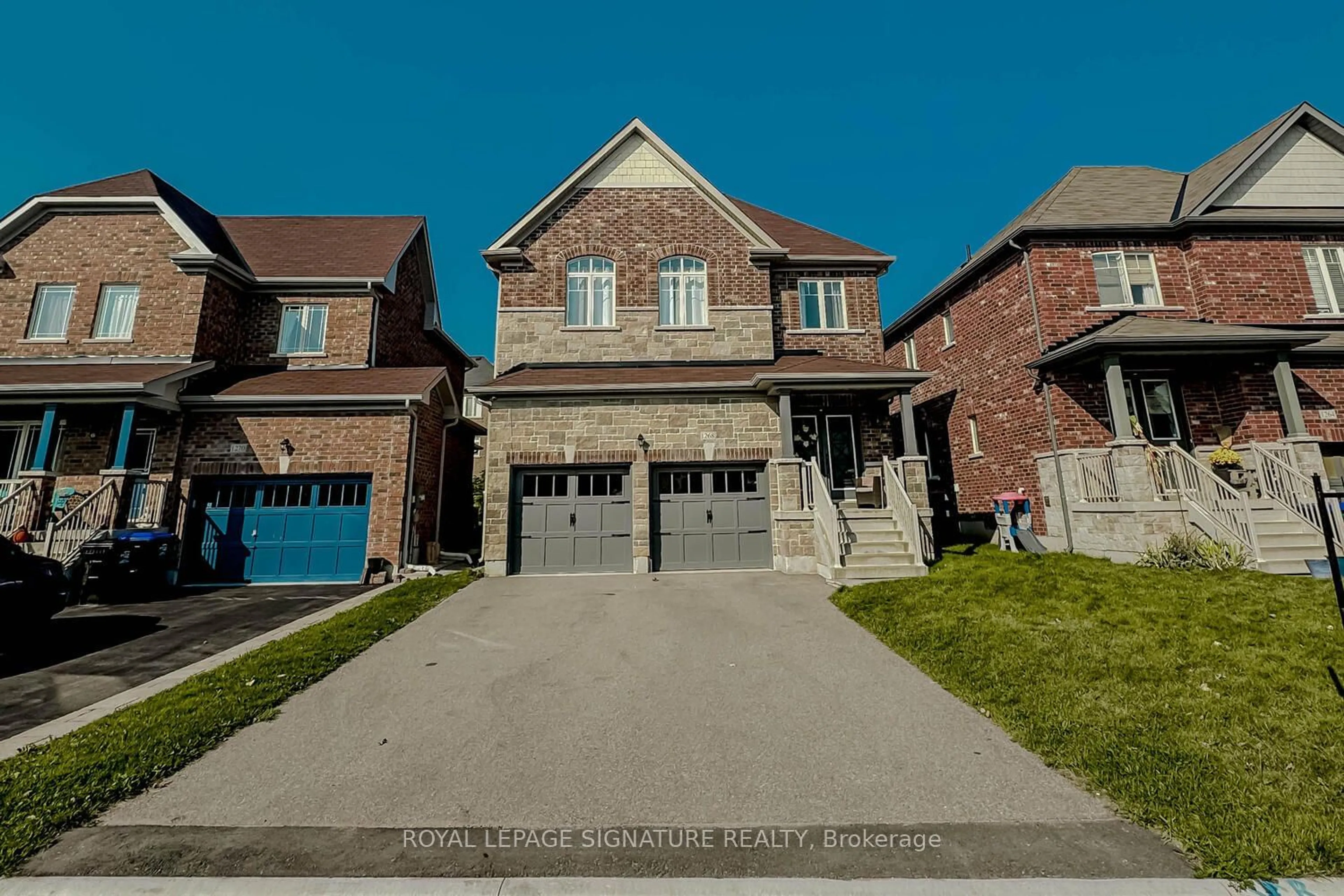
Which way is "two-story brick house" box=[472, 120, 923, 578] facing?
toward the camera

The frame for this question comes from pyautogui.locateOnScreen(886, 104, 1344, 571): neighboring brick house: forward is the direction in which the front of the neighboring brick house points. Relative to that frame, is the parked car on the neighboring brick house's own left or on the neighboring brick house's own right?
on the neighboring brick house's own right

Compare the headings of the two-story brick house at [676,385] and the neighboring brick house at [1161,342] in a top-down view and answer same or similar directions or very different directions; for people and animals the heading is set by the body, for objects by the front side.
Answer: same or similar directions

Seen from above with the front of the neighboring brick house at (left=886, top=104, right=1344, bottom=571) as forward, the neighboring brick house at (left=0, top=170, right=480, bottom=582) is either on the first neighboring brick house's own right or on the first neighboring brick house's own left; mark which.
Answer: on the first neighboring brick house's own right

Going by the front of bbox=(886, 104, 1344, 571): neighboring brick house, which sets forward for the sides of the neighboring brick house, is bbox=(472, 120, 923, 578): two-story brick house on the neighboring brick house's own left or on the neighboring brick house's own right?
on the neighboring brick house's own right

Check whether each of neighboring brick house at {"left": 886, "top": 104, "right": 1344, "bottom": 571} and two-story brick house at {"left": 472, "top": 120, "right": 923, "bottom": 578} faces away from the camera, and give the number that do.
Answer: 0

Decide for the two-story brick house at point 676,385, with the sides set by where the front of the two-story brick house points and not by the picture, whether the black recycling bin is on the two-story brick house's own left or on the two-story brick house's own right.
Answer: on the two-story brick house's own right

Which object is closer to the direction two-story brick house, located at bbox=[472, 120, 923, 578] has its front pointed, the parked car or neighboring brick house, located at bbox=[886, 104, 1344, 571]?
the parked car

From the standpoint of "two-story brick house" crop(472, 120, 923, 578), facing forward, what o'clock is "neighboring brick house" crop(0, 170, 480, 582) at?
The neighboring brick house is roughly at 3 o'clock from the two-story brick house.

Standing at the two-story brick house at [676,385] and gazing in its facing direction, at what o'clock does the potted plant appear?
The potted plant is roughly at 9 o'clock from the two-story brick house.

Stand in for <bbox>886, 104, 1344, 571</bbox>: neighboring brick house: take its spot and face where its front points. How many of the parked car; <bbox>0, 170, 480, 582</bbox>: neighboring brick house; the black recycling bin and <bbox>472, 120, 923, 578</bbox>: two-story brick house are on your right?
4

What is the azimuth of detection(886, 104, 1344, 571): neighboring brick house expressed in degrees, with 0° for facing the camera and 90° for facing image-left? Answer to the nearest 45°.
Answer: approximately 315°
